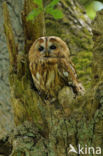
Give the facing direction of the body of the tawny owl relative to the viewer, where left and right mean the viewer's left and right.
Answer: facing the viewer and to the left of the viewer
